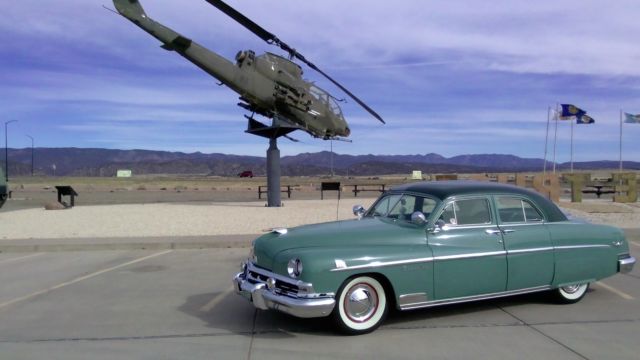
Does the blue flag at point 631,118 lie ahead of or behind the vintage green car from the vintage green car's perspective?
behind

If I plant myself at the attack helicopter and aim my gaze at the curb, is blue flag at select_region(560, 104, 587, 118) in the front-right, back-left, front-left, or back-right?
back-left

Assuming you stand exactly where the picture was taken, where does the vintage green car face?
facing the viewer and to the left of the viewer

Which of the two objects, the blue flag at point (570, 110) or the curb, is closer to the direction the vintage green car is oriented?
the curb

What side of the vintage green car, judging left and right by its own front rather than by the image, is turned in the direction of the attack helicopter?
right

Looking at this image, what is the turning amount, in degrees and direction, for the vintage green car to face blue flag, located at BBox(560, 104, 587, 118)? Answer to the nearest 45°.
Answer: approximately 135° to its right

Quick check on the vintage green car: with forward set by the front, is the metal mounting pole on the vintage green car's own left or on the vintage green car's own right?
on the vintage green car's own right

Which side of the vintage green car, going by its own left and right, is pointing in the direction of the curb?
right

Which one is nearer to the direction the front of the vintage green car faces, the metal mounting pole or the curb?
the curb

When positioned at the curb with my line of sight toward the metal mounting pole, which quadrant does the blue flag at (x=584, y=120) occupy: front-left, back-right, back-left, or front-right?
front-right

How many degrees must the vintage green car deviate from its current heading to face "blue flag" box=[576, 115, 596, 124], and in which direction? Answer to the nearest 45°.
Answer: approximately 135° to its right
